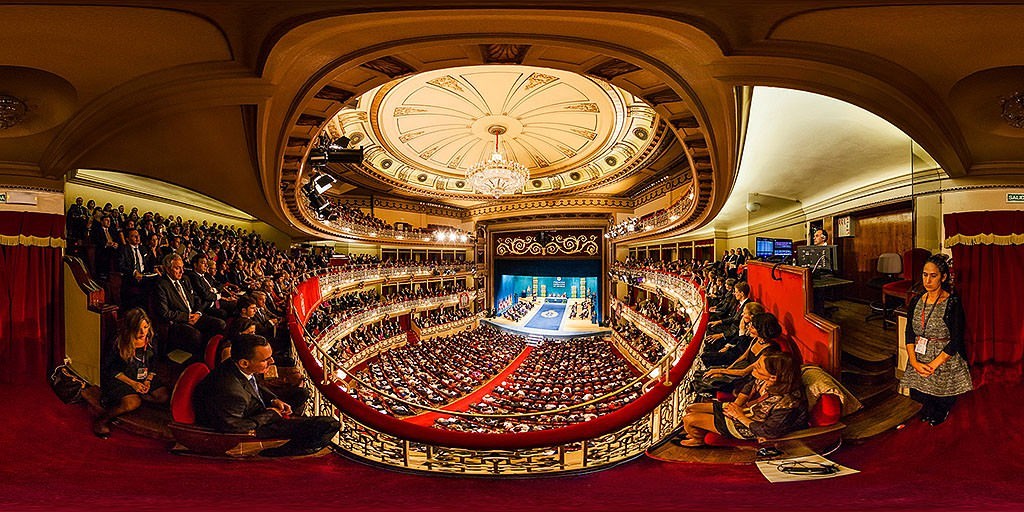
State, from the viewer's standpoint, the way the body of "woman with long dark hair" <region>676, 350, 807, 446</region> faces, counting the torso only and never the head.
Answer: to the viewer's left

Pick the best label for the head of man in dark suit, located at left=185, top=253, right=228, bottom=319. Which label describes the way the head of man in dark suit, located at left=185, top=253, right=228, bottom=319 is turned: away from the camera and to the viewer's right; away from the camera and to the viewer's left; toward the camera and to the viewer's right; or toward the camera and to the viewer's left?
toward the camera and to the viewer's right

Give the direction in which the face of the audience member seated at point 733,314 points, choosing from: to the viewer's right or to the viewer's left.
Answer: to the viewer's left

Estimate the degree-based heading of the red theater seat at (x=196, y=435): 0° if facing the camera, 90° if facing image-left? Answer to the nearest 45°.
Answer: approximately 270°

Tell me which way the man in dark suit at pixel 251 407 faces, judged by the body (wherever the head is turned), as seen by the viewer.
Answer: to the viewer's right

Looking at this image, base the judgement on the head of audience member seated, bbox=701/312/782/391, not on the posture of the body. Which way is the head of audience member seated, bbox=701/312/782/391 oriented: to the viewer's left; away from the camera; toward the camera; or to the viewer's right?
to the viewer's left

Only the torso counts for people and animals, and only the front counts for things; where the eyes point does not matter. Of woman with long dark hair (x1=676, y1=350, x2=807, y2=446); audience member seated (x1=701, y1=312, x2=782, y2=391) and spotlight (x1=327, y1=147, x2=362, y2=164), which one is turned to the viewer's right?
the spotlight

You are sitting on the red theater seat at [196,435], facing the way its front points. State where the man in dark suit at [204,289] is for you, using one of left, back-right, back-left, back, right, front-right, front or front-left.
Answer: left

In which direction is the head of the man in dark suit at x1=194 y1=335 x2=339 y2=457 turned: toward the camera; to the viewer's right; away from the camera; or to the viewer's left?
to the viewer's right
